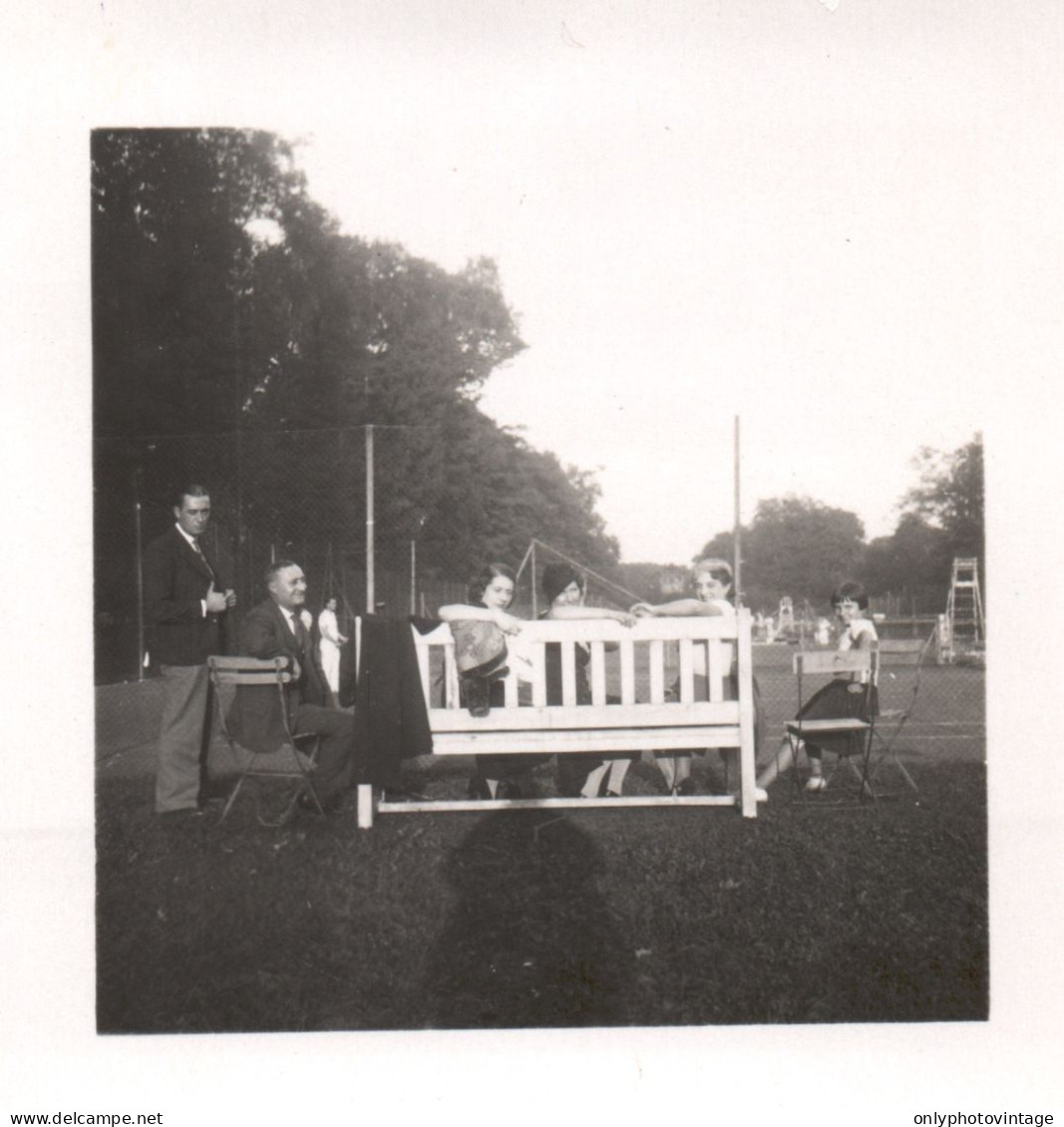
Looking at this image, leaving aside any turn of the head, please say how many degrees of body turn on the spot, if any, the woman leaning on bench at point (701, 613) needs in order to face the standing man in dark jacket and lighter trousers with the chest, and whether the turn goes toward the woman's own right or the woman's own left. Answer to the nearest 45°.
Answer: approximately 45° to the woman's own right

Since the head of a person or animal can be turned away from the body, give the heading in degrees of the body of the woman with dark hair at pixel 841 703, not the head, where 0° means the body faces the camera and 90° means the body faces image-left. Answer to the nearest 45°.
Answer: approximately 45°

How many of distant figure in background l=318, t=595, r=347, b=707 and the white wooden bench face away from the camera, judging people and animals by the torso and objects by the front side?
1

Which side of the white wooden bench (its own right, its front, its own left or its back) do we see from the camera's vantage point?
back

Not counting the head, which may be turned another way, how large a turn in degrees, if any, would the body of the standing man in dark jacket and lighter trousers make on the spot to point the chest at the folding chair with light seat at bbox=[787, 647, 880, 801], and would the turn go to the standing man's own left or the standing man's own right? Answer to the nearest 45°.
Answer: approximately 45° to the standing man's own left
